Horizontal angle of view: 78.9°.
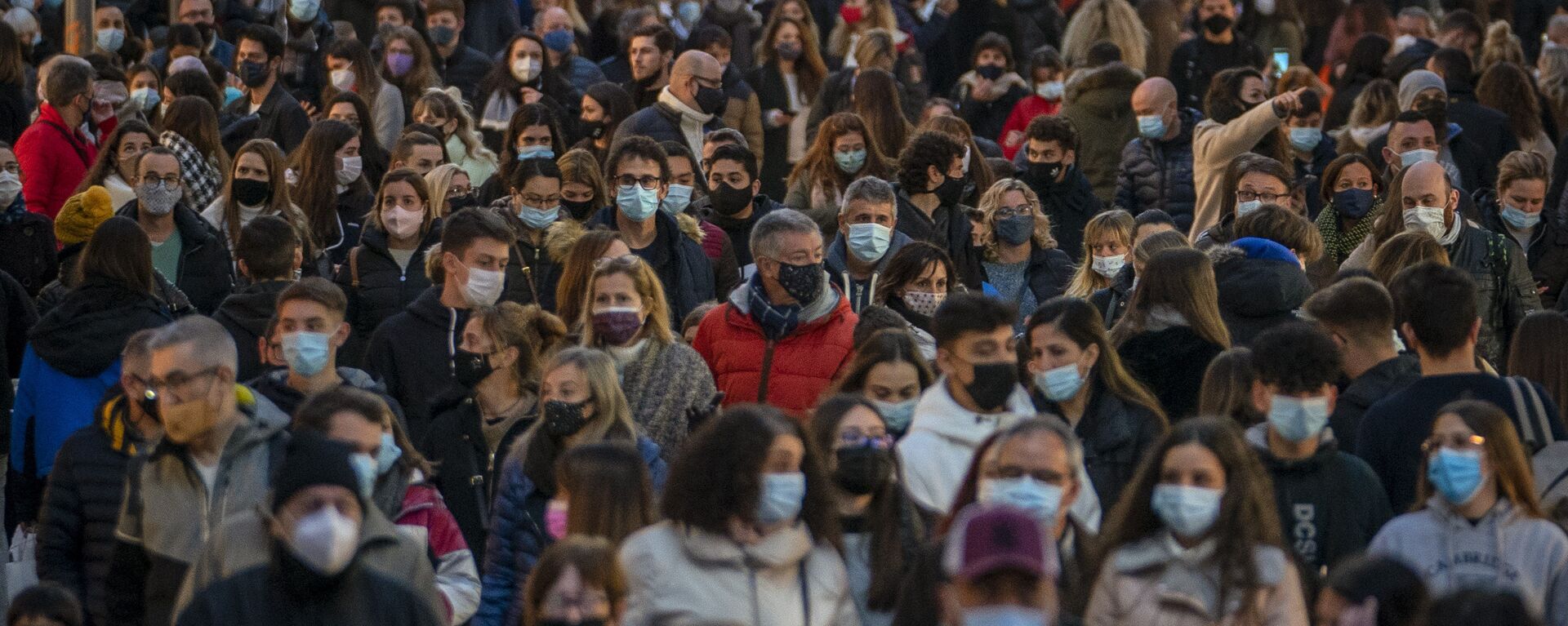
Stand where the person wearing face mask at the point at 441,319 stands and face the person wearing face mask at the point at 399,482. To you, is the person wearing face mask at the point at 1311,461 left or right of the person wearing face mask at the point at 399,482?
left

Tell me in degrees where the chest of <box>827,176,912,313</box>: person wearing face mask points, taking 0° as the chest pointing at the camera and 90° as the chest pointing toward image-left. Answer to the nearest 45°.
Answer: approximately 0°

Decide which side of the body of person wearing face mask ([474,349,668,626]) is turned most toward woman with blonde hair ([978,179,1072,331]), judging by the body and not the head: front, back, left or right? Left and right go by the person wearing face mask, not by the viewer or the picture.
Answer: back

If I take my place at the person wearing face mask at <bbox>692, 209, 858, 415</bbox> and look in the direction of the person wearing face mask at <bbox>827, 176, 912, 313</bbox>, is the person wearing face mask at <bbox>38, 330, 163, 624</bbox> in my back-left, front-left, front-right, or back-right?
back-left

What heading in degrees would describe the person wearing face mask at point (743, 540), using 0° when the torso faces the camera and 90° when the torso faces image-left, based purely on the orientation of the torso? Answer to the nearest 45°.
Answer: approximately 315°

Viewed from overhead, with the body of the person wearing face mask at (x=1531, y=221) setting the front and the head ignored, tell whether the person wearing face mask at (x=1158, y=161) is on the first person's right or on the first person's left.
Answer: on the first person's right

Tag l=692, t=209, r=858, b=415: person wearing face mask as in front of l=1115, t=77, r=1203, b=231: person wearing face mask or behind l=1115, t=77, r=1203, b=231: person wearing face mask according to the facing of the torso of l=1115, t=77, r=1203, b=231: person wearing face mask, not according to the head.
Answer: in front
